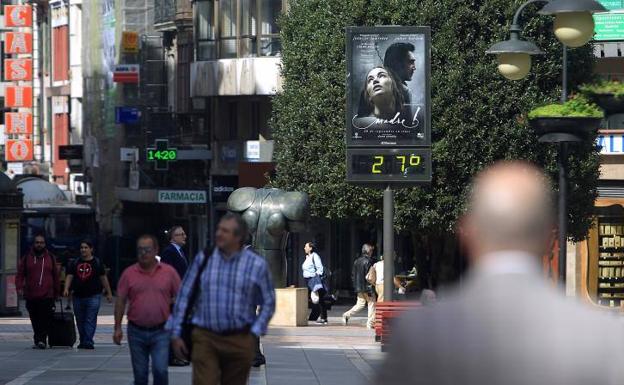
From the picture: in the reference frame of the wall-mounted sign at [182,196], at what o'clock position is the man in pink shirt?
The man in pink shirt is roughly at 12 o'clock from the wall-mounted sign.

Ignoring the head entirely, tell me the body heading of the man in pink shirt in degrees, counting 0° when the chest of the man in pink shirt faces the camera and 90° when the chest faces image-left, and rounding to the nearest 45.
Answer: approximately 0°

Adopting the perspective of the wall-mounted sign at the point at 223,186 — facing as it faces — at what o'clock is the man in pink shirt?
The man in pink shirt is roughly at 12 o'clock from the wall-mounted sign.
